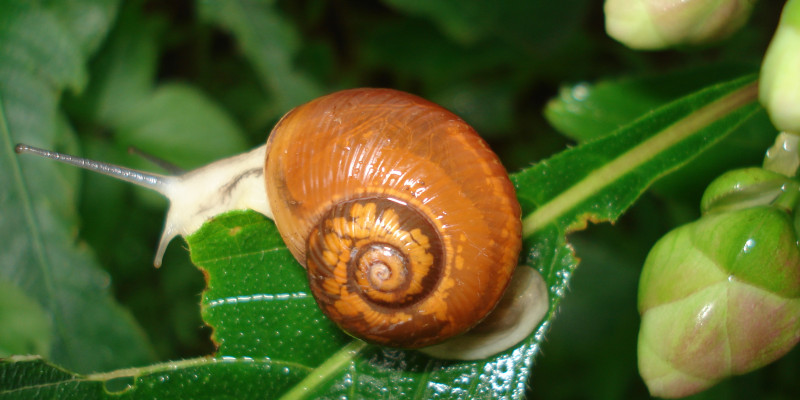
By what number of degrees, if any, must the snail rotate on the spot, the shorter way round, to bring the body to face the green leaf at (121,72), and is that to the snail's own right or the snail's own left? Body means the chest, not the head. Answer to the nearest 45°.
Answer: approximately 90° to the snail's own right

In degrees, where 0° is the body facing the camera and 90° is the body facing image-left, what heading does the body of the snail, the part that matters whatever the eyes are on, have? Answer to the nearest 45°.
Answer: approximately 90°

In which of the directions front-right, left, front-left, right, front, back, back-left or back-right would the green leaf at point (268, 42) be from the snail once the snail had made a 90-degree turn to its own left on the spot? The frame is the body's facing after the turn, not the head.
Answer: back

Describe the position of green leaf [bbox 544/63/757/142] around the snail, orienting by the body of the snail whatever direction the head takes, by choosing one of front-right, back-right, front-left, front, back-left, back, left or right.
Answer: back-right
